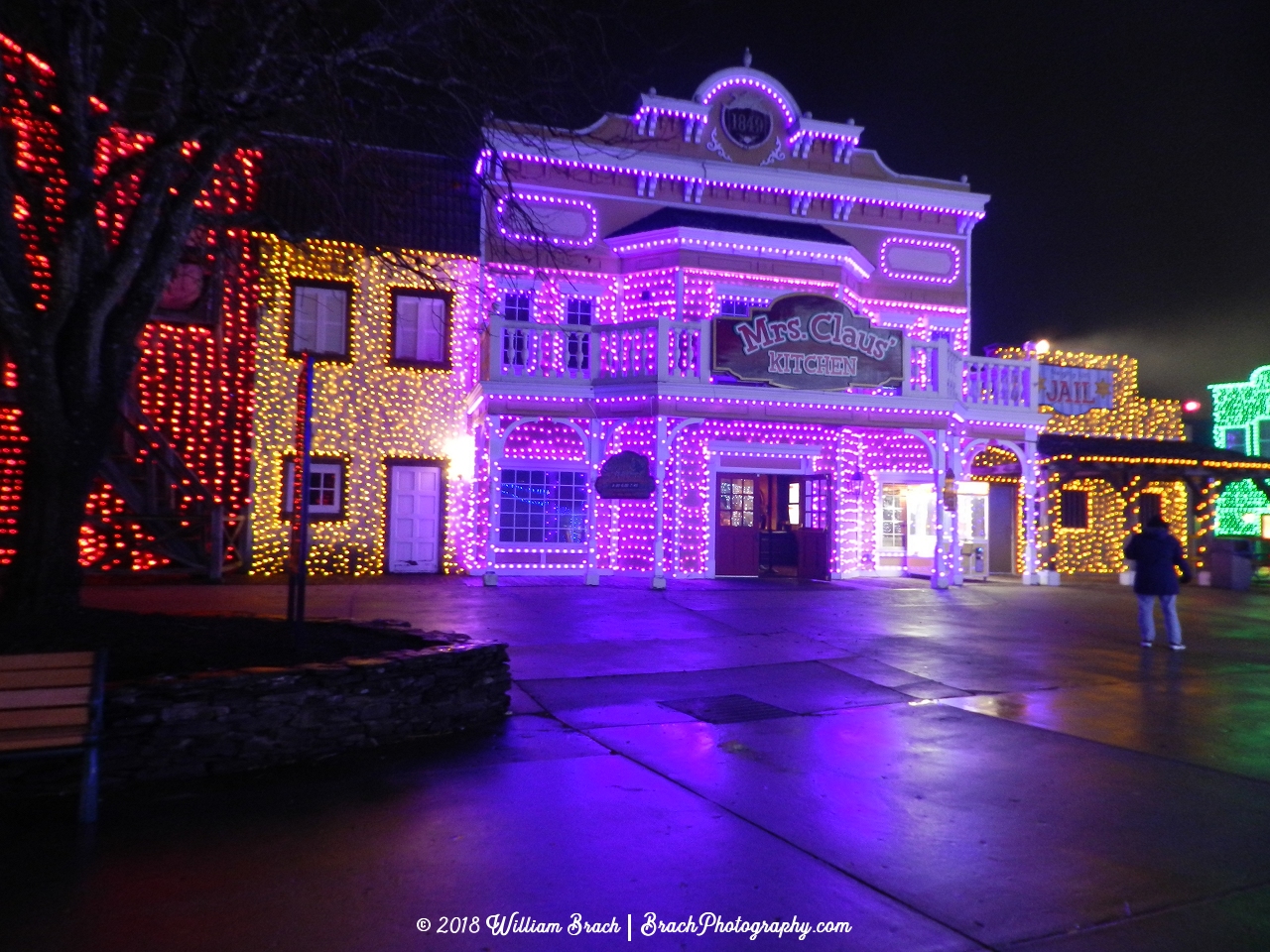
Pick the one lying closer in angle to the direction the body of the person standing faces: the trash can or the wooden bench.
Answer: the trash can

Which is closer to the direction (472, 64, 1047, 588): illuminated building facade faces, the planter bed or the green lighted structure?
the planter bed

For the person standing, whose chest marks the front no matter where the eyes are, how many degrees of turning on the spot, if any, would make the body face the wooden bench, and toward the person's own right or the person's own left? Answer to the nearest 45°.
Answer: approximately 135° to the person's own left

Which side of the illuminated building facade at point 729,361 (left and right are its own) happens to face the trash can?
left

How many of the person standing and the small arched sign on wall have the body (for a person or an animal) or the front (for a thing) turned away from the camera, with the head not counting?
1

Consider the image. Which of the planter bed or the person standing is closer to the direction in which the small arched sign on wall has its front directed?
the planter bed

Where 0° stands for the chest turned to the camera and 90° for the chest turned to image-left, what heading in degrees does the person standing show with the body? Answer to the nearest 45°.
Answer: approximately 180°

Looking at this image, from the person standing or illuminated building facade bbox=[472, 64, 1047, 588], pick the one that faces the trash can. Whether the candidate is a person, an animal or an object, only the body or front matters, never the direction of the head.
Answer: the person standing

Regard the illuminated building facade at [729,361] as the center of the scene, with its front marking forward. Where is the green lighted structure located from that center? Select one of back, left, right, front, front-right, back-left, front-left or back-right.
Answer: back-left

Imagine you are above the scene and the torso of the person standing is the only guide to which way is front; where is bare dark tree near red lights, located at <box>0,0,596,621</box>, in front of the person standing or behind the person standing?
behind

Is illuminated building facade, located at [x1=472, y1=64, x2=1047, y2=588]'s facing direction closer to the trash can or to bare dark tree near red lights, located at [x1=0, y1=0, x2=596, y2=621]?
the bare dark tree near red lights

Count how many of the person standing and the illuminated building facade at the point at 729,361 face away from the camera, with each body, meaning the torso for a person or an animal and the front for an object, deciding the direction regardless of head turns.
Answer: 1

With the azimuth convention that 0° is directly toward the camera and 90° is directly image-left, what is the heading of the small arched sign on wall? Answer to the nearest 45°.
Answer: approximately 0°
